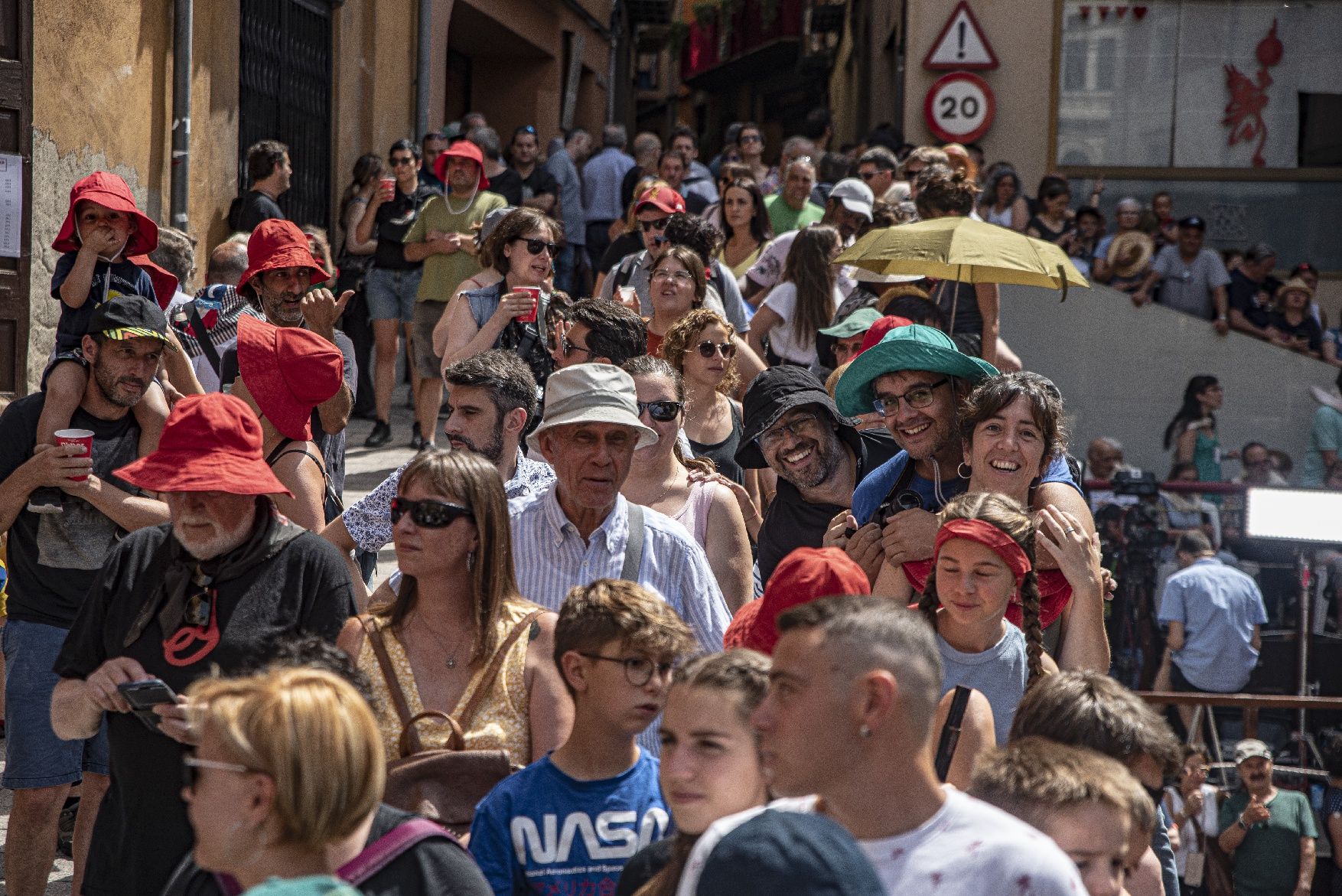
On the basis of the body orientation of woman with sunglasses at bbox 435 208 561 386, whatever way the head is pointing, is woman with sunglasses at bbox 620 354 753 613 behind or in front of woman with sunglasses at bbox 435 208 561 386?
in front

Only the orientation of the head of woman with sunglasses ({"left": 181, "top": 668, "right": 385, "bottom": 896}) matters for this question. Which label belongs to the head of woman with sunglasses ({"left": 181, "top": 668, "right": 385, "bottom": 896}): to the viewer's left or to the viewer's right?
to the viewer's left

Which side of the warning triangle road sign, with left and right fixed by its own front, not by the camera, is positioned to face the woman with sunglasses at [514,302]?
front

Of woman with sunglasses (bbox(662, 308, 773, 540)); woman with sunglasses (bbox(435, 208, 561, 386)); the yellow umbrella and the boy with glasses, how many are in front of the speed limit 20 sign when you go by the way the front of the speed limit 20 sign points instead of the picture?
4

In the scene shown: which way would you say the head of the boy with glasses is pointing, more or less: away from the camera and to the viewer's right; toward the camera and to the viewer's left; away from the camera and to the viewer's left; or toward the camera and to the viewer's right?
toward the camera and to the viewer's right

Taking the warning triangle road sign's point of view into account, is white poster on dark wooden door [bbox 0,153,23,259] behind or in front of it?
in front

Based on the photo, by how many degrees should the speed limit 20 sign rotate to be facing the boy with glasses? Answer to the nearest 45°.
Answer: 0° — it already faces them

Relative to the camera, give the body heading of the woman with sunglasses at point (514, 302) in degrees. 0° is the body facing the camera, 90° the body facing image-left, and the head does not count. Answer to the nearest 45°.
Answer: approximately 315°

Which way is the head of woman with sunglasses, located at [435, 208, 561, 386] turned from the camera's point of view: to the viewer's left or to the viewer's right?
to the viewer's right

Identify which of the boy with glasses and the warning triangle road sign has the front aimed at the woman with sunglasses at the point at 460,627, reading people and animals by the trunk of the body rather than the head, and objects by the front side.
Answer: the warning triangle road sign
